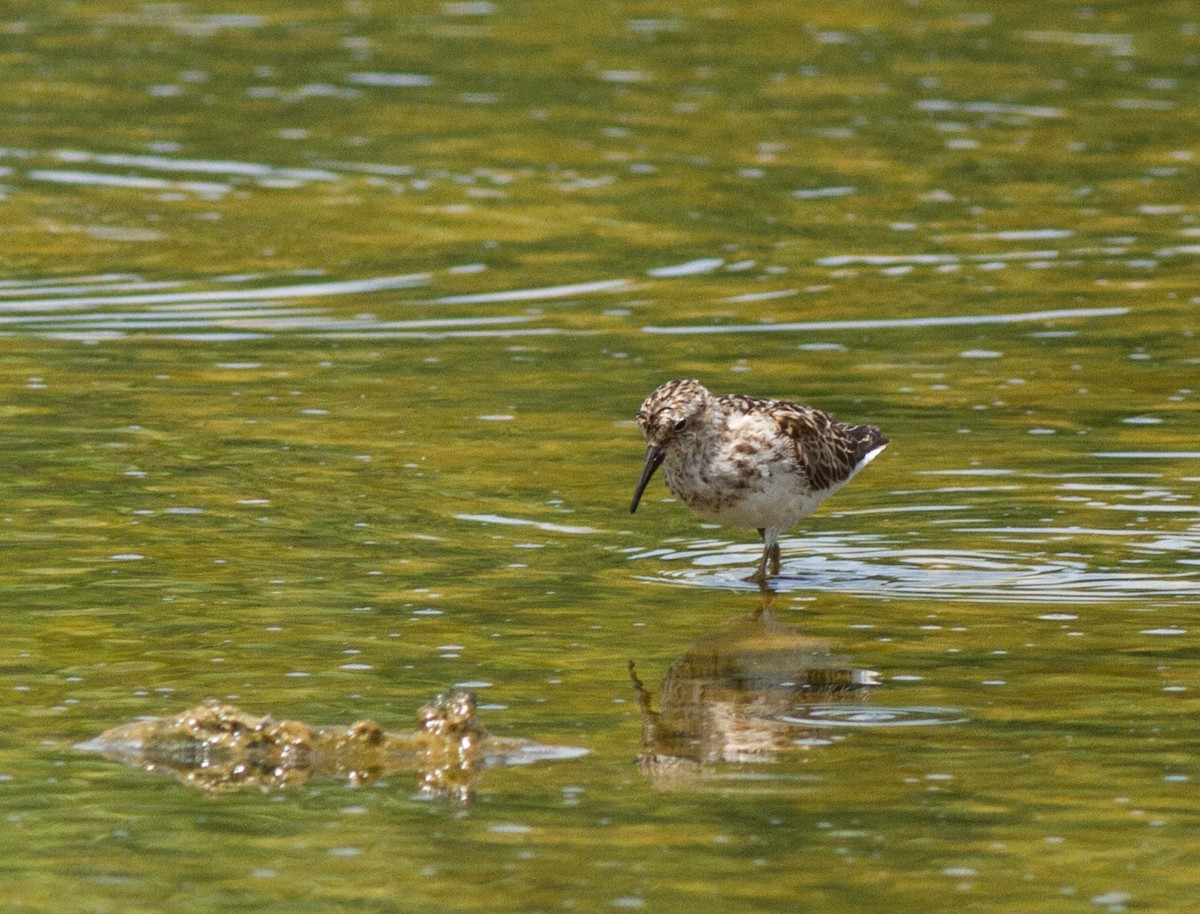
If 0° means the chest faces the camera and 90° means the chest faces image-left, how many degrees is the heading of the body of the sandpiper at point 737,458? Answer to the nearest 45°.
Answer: approximately 45°

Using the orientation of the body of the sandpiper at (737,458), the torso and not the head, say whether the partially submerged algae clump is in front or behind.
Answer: in front
